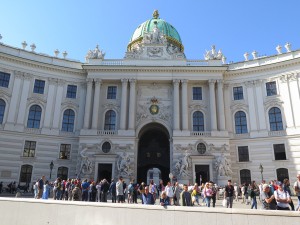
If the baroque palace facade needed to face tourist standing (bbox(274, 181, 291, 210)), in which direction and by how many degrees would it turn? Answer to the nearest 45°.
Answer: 0° — it already faces them

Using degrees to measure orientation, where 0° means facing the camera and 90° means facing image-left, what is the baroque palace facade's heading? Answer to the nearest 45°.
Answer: approximately 0°
